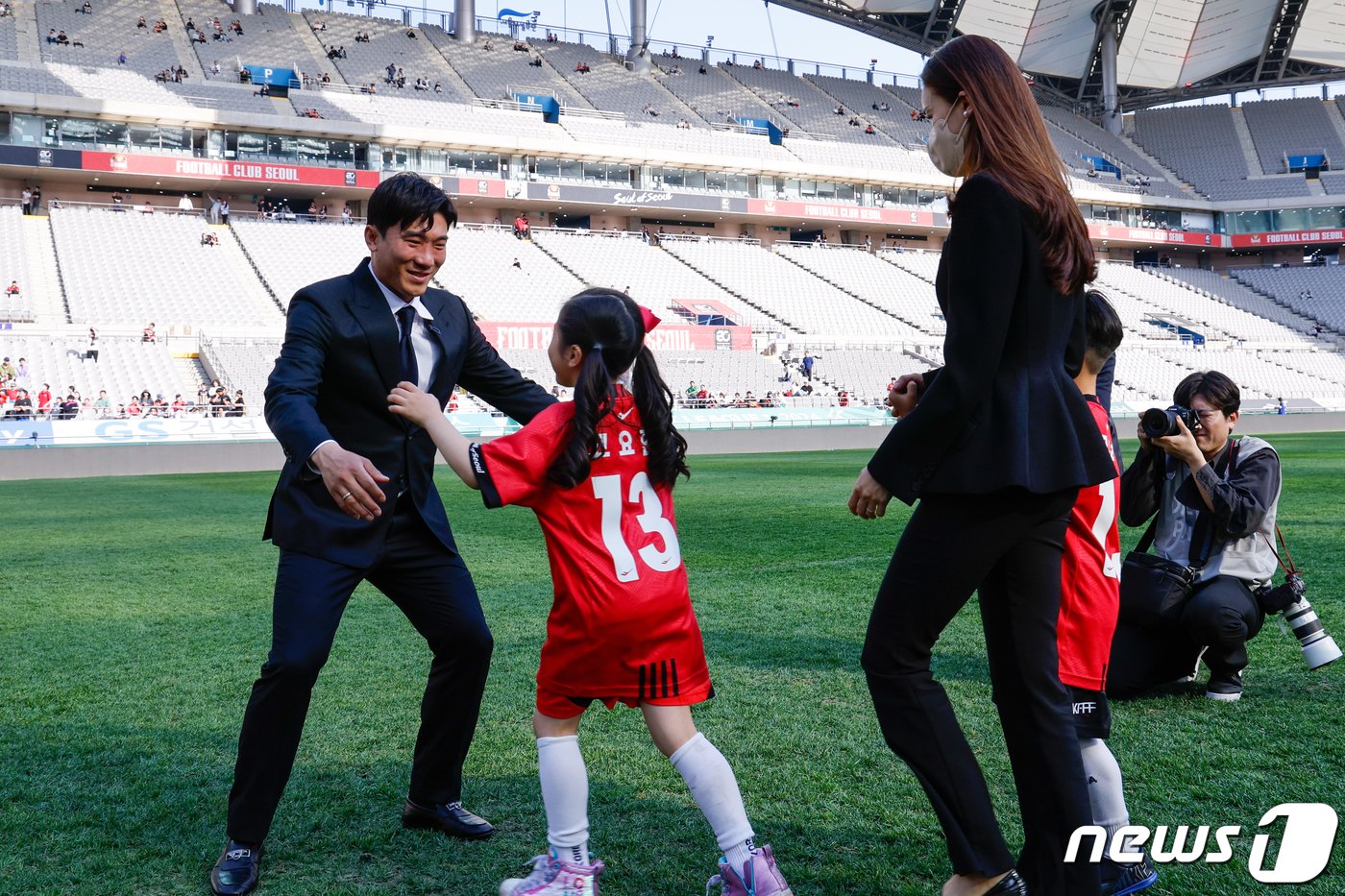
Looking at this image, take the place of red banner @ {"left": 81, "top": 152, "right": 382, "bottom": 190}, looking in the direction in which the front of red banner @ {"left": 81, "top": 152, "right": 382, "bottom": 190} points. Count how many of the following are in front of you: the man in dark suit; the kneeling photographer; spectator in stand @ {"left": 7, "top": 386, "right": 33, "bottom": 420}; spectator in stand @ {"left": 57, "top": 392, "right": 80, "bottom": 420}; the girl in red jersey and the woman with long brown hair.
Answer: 6

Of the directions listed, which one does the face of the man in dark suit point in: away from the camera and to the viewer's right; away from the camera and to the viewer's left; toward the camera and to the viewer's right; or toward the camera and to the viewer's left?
toward the camera and to the viewer's right

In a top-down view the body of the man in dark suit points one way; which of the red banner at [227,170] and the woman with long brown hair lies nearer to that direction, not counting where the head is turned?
the woman with long brown hair

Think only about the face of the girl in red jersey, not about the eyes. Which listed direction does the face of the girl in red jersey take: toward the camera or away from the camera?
away from the camera

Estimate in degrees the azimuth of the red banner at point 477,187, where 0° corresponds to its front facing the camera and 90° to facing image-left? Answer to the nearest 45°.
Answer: approximately 0°

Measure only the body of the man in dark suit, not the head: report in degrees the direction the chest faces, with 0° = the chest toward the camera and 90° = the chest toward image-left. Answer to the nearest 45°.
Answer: approximately 315°

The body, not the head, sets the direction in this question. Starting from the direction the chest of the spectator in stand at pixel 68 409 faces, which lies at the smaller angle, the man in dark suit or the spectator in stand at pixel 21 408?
the man in dark suit

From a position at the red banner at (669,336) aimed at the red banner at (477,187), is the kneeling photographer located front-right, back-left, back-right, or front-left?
back-left

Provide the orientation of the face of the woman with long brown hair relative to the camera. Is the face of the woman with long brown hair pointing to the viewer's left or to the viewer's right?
to the viewer's left

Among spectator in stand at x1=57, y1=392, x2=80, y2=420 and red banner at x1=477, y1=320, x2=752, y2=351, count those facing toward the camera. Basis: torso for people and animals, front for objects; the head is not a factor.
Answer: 2

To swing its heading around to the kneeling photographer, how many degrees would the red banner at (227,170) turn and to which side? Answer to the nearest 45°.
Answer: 0° — it already faces them
